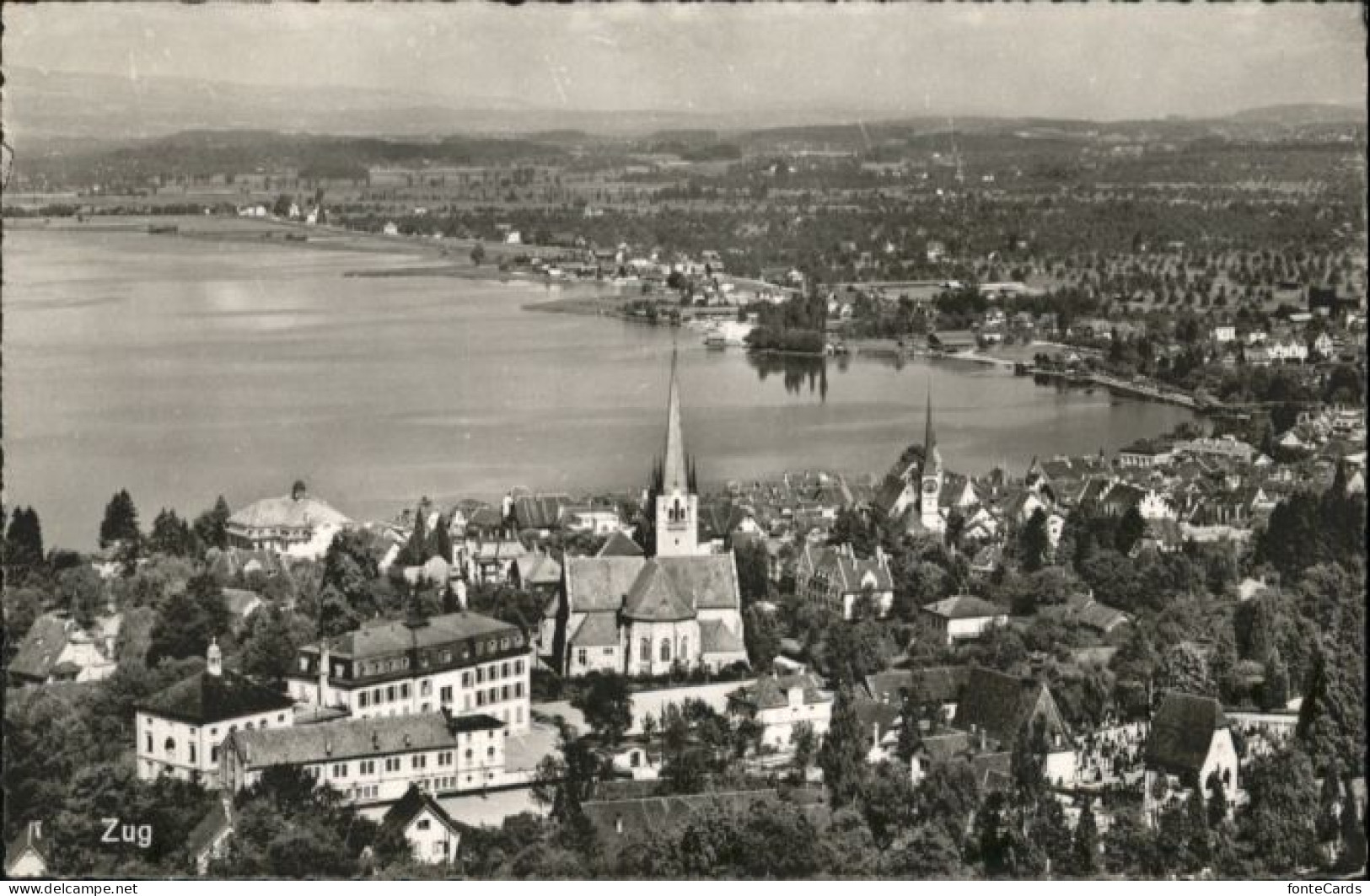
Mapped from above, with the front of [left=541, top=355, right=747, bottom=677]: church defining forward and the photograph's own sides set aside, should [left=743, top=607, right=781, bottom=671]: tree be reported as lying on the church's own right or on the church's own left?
on the church's own right

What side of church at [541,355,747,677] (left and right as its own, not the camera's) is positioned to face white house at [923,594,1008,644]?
right

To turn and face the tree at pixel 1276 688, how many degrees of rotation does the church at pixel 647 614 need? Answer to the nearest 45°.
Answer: approximately 135° to its right

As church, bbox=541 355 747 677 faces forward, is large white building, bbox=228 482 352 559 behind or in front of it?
in front

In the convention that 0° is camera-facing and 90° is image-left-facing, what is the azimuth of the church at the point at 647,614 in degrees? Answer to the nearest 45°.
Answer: approximately 180°

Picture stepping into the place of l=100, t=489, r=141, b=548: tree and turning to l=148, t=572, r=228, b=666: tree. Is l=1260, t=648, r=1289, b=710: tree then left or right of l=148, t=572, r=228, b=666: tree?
left

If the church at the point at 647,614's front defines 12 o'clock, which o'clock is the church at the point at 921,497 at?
the church at the point at 921,497 is roughly at 1 o'clock from the church at the point at 647,614.

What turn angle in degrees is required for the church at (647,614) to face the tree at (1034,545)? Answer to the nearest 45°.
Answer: approximately 45° to its right

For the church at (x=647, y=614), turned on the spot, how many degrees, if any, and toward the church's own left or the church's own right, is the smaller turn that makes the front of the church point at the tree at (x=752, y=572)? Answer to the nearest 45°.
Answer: approximately 45° to the church's own right
